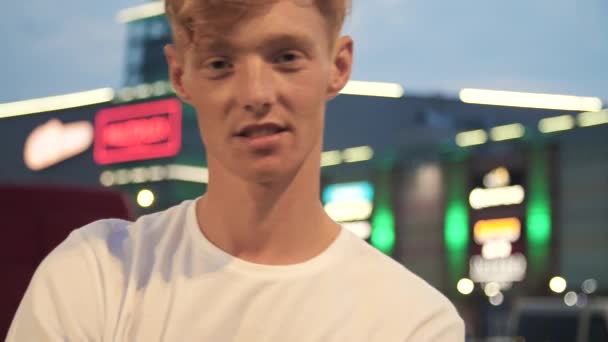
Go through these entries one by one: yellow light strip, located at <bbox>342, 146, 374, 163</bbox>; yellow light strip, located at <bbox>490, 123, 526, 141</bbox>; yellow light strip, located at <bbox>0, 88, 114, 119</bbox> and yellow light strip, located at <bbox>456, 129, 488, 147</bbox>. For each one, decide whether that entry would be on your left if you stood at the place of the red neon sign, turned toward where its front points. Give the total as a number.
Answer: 3

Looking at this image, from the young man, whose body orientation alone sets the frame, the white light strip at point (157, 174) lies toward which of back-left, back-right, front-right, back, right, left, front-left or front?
back

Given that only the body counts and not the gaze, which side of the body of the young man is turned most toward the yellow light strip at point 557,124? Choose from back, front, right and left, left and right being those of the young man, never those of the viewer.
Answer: back

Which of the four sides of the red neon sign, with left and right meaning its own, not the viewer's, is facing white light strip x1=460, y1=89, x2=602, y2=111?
left

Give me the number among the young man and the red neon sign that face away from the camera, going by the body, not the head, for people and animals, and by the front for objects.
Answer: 0

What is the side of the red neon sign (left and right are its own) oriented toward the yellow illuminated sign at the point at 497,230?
left

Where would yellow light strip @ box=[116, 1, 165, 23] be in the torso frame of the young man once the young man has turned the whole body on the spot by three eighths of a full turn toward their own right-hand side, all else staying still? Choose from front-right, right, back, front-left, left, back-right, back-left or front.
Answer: front-right

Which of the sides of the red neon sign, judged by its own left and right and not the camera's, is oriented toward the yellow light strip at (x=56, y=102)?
right

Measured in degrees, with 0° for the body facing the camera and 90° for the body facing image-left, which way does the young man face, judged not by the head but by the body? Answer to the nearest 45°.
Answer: approximately 0°

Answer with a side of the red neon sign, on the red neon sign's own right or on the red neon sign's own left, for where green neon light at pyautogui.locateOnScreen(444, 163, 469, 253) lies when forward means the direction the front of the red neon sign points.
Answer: on the red neon sign's own left

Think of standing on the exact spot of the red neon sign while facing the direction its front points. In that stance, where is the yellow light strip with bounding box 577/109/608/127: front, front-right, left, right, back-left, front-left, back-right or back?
left

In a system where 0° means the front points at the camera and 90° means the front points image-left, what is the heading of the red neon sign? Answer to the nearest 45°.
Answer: approximately 45°
